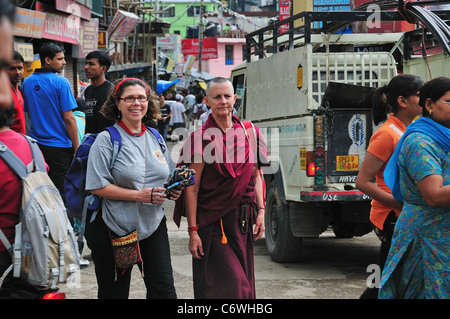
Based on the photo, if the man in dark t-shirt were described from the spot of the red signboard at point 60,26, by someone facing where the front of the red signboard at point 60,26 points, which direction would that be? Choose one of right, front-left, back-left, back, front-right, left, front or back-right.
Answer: front-right

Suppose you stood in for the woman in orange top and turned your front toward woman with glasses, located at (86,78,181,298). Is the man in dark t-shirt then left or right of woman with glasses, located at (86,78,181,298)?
right

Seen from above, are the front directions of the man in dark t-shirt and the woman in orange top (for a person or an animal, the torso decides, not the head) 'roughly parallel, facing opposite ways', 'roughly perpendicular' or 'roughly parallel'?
roughly perpendicular
